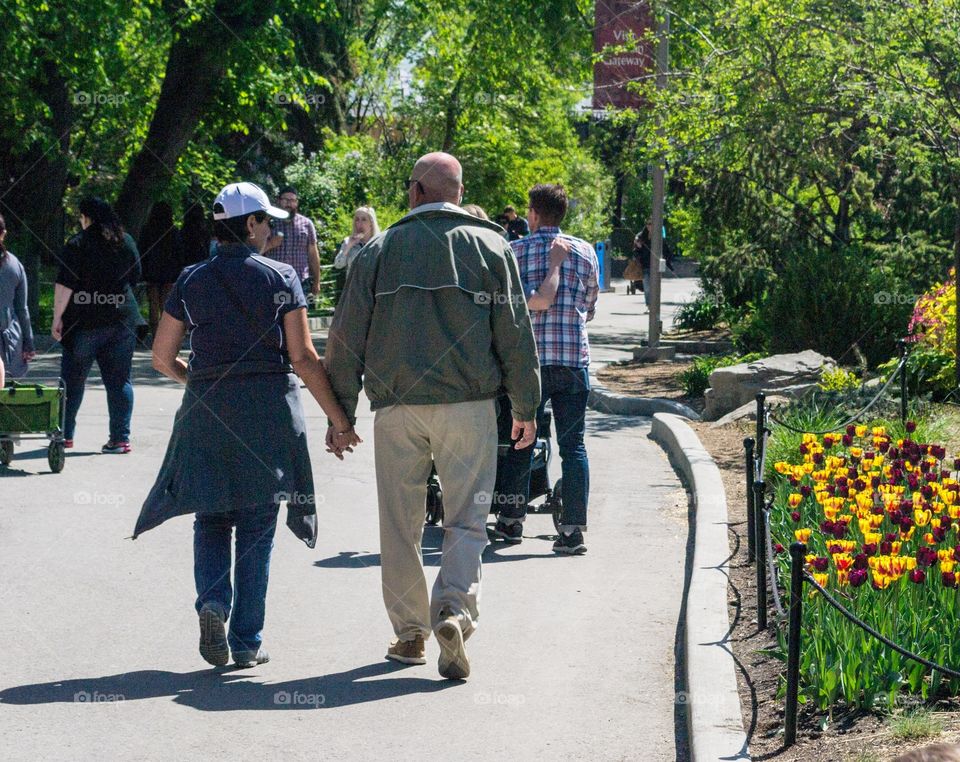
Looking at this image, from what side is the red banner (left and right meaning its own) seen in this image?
front

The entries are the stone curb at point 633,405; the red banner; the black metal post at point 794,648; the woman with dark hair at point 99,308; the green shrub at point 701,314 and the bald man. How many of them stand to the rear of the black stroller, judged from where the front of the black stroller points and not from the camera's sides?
2

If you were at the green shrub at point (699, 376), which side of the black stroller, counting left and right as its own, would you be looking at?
front

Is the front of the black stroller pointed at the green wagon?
no

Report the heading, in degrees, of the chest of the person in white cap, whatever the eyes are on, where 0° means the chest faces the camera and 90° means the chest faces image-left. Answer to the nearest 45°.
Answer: approximately 180°

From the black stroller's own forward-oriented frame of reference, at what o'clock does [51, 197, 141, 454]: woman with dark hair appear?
The woman with dark hair is roughly at 10 o'clock from the black stroller.

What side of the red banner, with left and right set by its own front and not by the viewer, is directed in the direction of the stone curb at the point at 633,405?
front

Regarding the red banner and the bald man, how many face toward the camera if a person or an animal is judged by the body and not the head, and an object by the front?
1

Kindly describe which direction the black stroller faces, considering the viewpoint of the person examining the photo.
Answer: facing away from the viewer

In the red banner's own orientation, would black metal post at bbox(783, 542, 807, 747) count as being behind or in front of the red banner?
in front

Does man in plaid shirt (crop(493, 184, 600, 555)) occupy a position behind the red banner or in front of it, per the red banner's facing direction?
in front

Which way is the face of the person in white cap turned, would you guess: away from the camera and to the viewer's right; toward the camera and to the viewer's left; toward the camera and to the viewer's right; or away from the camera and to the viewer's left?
away from the camera and to the viewer's right

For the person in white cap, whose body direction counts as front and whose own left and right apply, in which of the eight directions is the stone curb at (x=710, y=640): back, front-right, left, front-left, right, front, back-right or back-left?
right

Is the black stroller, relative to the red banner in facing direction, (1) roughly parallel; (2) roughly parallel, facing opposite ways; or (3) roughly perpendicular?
roughly parallel, facing opposite ways

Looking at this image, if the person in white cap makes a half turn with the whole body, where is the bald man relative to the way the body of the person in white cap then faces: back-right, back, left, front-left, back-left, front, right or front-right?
left

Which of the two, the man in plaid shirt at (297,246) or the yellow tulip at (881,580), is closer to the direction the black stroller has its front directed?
the man in plaid shirt

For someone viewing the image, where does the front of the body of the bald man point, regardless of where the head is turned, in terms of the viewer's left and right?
facing away from the viewer

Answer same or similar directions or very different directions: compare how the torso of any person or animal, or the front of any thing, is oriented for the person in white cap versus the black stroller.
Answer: same or similar directions

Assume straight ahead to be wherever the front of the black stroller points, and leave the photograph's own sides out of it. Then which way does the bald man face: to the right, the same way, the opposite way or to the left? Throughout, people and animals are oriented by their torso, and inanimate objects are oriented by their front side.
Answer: the same way

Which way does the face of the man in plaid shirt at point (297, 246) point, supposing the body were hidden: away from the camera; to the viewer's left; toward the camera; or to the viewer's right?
toward the camera
